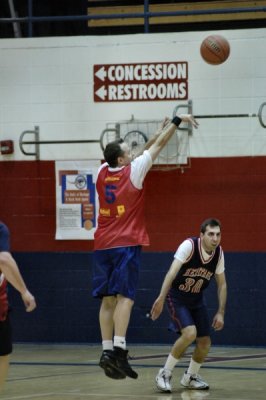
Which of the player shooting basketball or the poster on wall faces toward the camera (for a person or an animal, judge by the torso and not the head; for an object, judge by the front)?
the poster on wall

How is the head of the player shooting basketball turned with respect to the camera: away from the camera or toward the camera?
away from the camera

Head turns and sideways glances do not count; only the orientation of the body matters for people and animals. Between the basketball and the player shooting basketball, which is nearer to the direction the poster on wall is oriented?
the player shooting basketball

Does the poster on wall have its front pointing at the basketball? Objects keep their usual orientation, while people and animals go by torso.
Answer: no

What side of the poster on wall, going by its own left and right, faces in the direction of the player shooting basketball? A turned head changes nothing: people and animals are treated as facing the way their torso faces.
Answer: front

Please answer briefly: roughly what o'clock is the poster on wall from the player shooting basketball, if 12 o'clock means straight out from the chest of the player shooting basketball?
The poster on wall is roughly at 10 o'clock from the player shooting basketball.

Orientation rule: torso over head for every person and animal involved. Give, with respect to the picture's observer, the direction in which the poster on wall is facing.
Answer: facing the viewer

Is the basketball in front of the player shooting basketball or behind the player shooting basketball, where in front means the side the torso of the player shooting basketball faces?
in front

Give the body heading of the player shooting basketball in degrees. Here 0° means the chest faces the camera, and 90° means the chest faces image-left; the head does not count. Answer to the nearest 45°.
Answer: approximately 225°

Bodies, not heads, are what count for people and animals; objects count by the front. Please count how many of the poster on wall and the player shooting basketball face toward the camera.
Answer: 1
